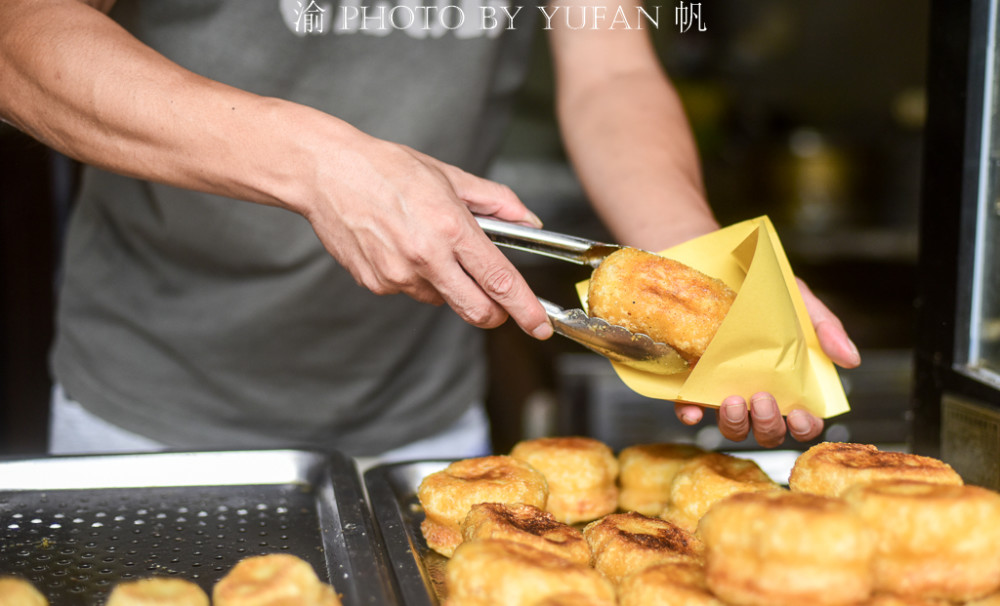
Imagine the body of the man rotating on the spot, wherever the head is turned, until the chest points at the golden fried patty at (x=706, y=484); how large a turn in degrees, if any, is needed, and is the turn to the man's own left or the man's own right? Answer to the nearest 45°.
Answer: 0° — they already face it

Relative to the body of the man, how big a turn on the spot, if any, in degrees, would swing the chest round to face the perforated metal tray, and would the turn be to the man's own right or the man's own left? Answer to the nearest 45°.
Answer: approximately 45° to the man's own right

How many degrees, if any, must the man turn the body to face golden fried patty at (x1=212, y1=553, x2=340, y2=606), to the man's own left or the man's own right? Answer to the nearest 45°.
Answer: approximately 45° to the man's own right

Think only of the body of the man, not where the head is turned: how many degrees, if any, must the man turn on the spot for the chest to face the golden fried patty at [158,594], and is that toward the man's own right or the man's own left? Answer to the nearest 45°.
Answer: approximately 45° to the man's own right

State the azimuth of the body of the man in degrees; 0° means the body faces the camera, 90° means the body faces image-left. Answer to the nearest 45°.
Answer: approximately 315°
